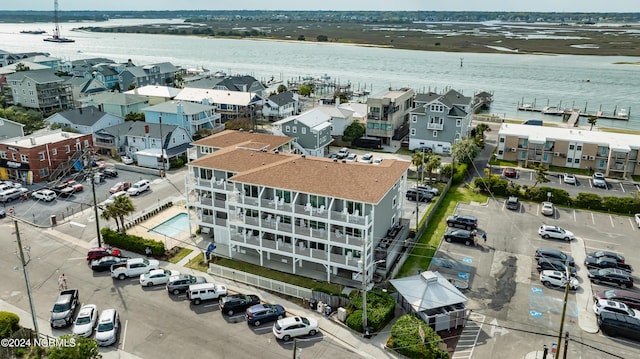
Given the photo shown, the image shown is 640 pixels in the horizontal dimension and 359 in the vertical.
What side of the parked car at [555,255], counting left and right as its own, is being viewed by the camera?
right

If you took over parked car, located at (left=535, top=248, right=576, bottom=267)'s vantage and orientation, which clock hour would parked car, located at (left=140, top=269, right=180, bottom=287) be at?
parked car, located at (left=140, top=269, right=180, bottom=287) is roughly at 5 o'clock from parked car, located at (left=535, top=248, right=576, bottom=267).

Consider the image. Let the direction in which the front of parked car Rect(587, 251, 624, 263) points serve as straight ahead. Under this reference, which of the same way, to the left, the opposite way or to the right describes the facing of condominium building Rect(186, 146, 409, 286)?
to the left

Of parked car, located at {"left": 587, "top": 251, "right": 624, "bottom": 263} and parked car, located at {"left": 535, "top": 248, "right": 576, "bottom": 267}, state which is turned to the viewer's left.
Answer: parked car, located at {"left": 587, "top": 251, "right": 624, "bottom": 263}

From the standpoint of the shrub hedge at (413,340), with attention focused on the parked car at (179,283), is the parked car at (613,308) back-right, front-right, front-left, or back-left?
back-right

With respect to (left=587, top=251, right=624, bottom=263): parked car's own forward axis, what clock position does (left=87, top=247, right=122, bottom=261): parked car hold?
(left=87, top=247, right=122, bottom=261): parked car is roughly at 11 o'clock from (left=587, top=251, right=624, bottom=263): parked car.

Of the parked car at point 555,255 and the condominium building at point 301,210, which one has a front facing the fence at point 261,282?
the condominium building

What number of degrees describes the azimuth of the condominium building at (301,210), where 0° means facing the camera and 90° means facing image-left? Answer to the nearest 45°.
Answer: approximately 45°

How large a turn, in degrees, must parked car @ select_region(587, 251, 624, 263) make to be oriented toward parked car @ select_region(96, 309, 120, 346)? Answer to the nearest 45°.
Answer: approximately 45° to its left

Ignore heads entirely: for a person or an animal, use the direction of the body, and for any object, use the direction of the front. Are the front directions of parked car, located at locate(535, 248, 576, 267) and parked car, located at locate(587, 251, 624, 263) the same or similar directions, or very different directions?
very different directions

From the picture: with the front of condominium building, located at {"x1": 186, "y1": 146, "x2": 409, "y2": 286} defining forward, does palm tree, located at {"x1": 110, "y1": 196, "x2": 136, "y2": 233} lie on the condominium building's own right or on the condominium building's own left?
on the condominium building's own right

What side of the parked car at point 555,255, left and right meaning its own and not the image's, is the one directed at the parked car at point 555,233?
left

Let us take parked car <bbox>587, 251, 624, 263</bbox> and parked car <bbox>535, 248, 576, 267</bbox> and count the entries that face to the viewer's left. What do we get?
1

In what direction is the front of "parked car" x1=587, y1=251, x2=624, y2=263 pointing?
to the viewer's left
